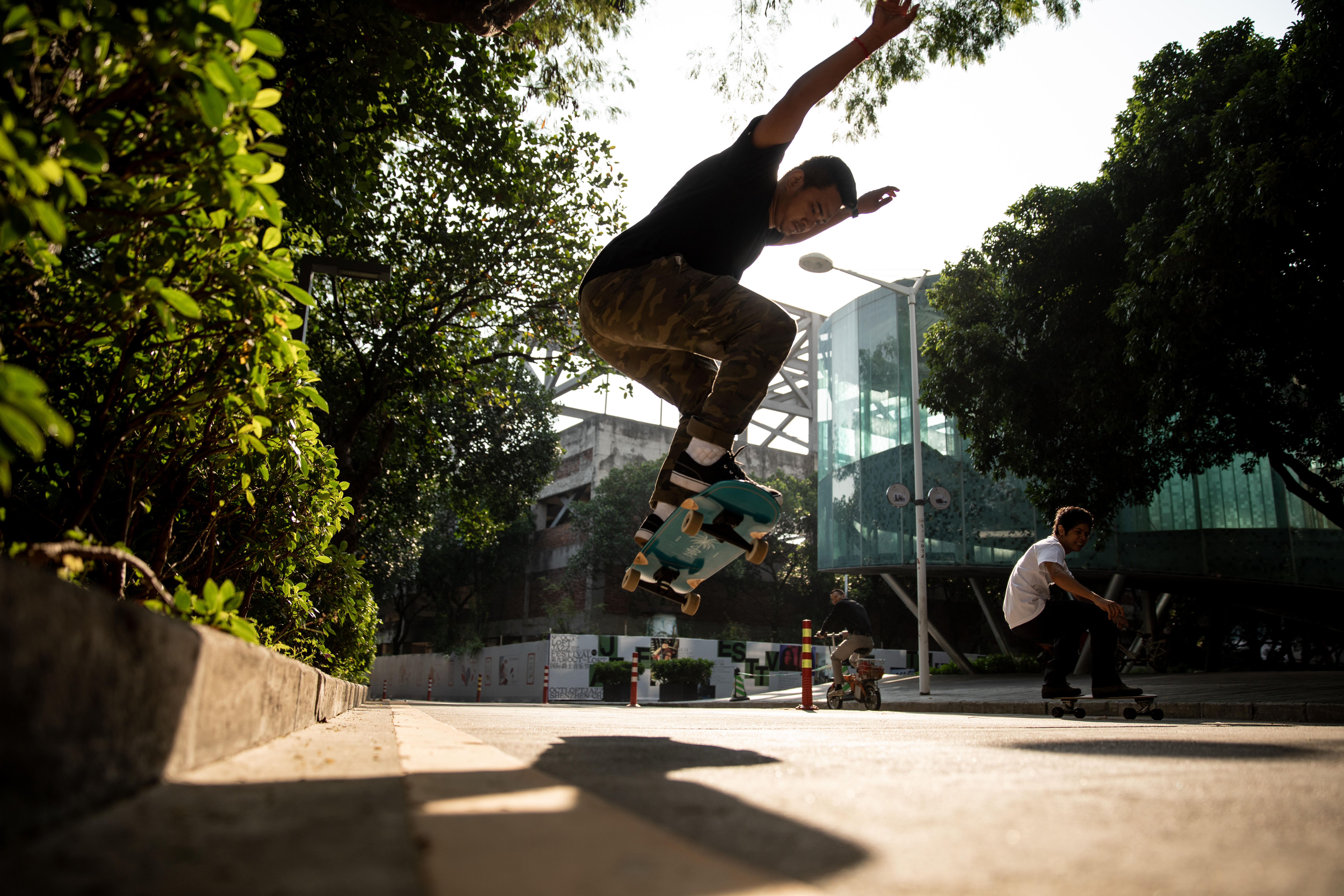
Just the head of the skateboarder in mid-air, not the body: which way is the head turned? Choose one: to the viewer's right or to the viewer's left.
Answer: to the viewer's right

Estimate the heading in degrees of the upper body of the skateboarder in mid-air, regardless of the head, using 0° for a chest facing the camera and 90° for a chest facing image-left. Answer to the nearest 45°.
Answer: approximately 270°

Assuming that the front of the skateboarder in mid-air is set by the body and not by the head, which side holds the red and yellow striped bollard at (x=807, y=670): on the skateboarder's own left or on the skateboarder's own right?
on the skateboarder's own left

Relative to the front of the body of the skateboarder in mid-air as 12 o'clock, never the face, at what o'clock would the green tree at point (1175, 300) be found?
The green tree is roughly at 10 o'clock from the skateboarder in mid-air.
